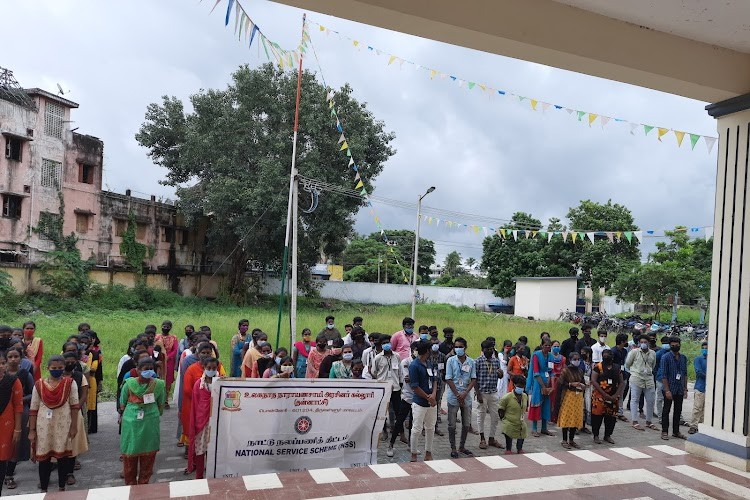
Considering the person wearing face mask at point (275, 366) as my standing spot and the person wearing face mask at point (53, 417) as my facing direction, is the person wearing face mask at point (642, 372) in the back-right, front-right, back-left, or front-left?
back-left

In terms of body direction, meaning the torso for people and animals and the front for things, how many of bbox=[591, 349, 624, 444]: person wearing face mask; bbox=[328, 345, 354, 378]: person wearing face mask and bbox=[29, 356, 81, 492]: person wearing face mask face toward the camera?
3

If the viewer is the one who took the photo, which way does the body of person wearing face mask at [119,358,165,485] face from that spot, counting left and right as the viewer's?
facing the viewer

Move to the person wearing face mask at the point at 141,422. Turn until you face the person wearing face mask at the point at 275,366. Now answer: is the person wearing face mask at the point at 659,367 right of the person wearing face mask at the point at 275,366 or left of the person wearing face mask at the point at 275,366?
right

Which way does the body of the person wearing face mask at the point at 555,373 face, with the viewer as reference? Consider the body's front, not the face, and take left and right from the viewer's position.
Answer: facing the viewer and to the left of the viewer

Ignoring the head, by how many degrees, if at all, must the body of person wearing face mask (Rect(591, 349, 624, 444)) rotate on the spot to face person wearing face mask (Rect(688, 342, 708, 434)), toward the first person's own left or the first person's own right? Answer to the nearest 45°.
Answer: approximately 135° to the first person's own left

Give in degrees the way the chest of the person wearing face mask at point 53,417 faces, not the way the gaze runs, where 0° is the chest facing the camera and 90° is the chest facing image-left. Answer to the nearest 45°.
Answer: approximately 0°

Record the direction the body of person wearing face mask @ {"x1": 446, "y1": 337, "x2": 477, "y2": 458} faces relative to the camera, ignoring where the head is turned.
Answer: toward the camera
